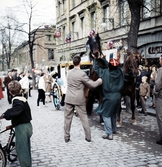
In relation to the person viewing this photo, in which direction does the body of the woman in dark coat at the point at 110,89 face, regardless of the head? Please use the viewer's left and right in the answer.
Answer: facing away from the viewer and to the left of the viewer

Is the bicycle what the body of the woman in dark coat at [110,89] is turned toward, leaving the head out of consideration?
no

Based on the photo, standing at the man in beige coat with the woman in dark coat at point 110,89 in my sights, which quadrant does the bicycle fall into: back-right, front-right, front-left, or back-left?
back-right

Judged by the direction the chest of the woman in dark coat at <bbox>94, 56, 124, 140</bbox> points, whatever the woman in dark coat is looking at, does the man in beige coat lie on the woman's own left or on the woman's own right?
on the woman's own left
